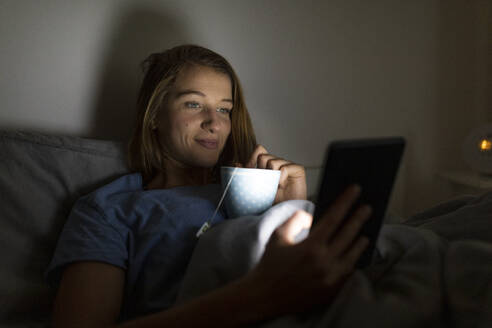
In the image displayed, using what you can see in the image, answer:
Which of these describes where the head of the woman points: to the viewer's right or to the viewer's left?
to the viewer's right

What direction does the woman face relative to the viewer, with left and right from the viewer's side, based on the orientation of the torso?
facing the viewer and to the right of the viewer
